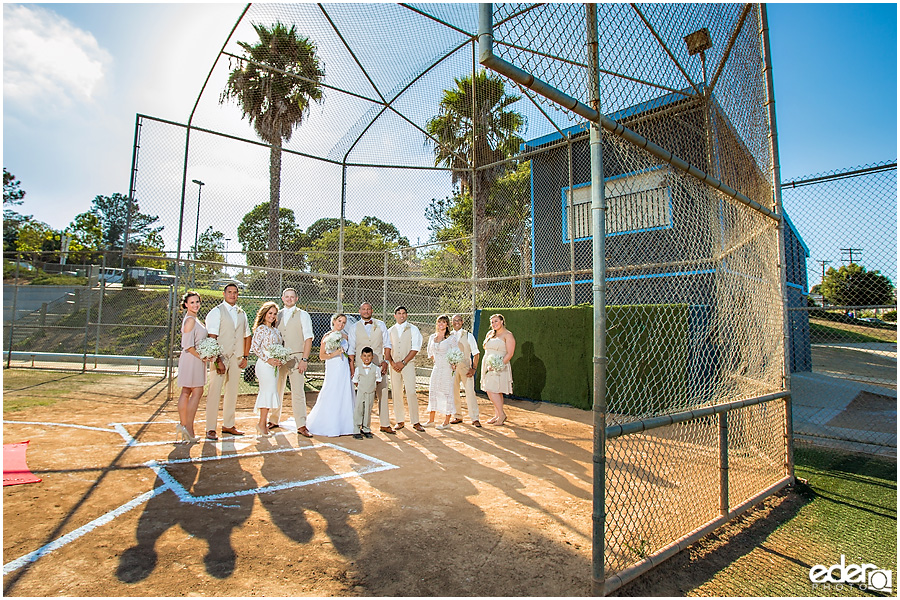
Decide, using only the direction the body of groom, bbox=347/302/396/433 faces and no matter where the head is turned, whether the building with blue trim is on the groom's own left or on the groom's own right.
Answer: on the groom's own left

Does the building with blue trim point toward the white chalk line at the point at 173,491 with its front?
yes

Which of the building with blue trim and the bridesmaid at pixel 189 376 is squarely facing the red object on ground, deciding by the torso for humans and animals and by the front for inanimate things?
the building with blue trim

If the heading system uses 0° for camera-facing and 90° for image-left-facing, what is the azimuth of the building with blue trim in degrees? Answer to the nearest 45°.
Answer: approximately 45°

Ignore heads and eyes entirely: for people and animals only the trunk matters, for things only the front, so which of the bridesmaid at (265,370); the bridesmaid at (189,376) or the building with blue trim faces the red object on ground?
the building with blue trim

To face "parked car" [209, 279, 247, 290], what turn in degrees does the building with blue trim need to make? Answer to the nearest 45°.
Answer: approximately 45° to its right

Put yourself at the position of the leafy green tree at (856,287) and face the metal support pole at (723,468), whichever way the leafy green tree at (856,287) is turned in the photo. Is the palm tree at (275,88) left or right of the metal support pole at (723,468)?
right
